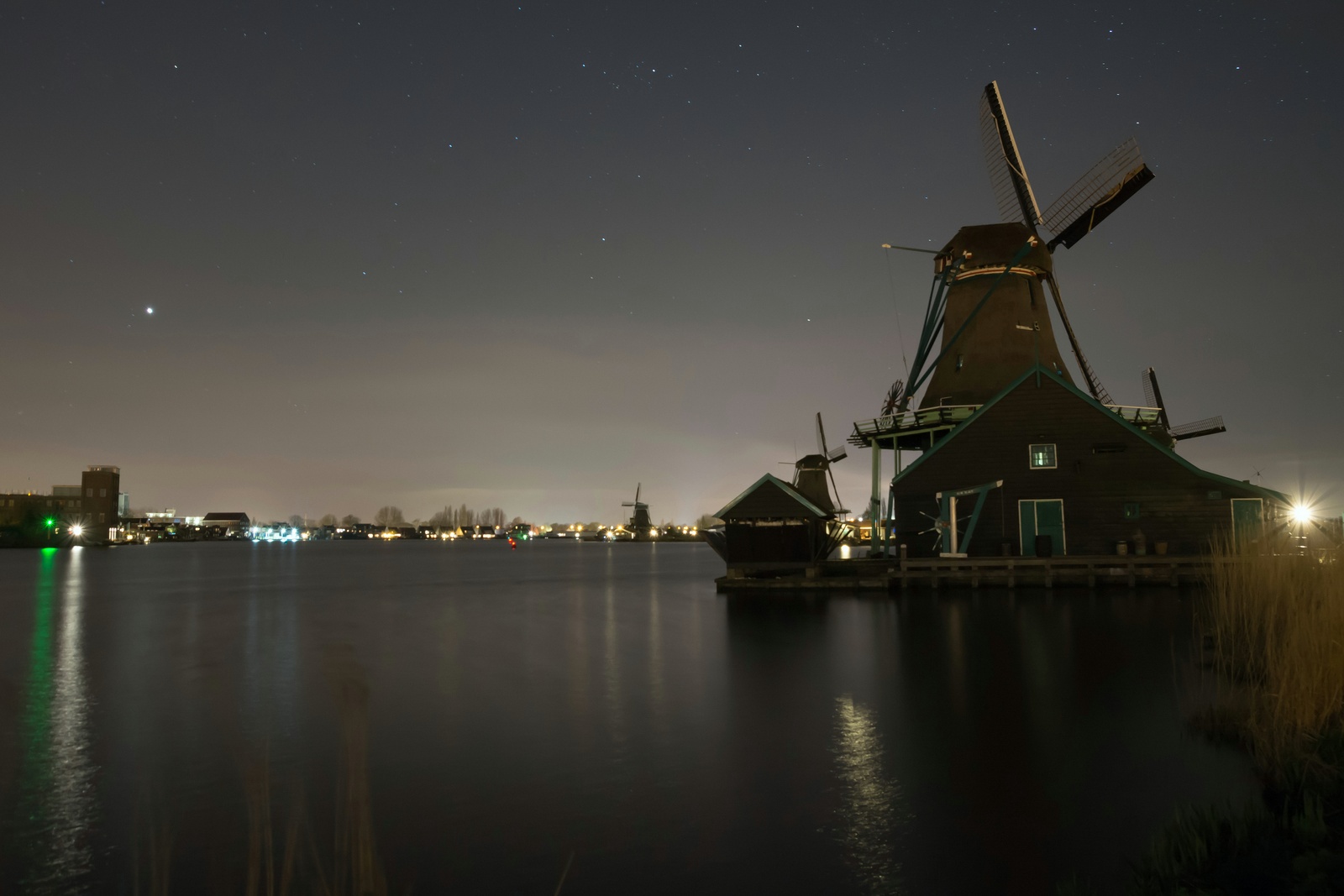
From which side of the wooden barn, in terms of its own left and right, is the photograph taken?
front

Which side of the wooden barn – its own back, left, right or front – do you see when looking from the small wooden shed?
right
